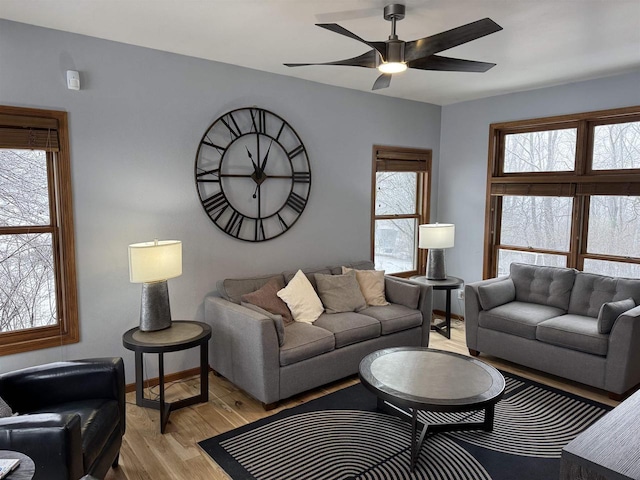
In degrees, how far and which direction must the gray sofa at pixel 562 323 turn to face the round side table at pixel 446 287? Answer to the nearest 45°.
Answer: approximately 90° to its right

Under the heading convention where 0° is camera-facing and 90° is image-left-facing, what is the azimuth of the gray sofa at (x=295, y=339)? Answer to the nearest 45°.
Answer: approximately 315°

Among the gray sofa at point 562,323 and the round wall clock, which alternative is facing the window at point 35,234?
the gray sofa

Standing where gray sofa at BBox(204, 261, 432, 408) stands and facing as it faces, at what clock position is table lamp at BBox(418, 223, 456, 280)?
The table lamp is roughly at 9 o'clock from the gray sofa.

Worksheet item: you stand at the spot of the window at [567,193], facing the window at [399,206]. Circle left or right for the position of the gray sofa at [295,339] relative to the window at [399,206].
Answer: left

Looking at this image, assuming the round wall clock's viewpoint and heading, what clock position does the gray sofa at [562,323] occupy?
The gray sofa is roughly at 11 o'clock from the round wall clock.
